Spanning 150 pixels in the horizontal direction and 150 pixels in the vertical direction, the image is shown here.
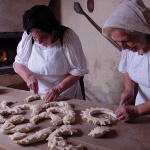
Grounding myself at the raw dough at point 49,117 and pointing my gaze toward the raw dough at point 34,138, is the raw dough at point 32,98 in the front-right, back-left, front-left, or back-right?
back-right

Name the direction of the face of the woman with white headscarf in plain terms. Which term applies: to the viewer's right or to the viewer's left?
to the viewer's left

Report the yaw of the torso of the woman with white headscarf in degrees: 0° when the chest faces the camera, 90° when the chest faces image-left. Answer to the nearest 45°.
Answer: approximately 45°

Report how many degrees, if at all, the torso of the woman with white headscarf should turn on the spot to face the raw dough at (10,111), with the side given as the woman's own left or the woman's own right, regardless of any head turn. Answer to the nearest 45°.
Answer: approximately 45° to the woman's own right

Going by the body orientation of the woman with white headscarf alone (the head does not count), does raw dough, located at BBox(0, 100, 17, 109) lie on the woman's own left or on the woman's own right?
on the woman's own right

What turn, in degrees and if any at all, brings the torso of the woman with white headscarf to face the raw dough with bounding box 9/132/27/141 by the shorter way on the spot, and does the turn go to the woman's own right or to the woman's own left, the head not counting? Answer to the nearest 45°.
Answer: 0° — they already face it

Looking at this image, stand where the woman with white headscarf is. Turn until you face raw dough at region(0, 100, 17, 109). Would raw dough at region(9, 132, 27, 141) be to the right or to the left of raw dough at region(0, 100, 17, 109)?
left
